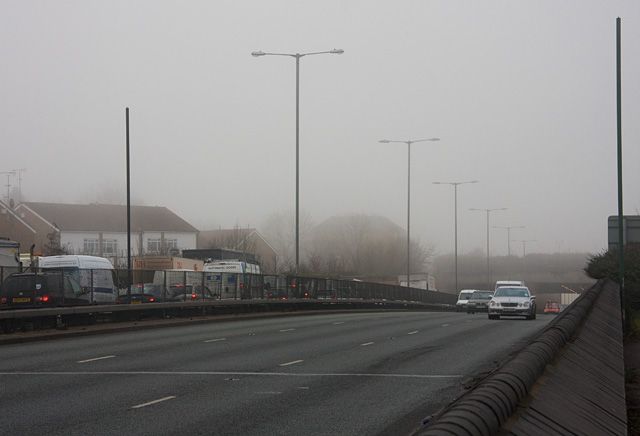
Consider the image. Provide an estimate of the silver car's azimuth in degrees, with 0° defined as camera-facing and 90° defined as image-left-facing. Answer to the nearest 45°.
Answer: approximately 0°

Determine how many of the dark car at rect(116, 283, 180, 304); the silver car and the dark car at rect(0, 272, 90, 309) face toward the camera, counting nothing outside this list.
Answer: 1

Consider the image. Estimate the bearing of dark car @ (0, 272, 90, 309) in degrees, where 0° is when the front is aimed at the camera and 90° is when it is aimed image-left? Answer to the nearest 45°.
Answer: approximately 225°

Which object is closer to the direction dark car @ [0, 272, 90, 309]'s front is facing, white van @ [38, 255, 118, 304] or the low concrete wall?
the white van

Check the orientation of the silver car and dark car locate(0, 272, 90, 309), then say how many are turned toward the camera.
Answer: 1

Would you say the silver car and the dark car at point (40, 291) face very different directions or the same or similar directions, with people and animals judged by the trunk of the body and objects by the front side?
very different directions

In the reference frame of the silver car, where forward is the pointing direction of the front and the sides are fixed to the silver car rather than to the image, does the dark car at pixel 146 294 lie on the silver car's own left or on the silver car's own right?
on the silver car's own right

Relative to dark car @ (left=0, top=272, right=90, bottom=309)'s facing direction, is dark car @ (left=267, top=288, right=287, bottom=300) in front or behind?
in front

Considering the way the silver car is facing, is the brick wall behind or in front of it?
in front

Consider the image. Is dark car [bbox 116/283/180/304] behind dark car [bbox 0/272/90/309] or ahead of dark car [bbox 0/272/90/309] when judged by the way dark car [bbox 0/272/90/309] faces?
ahead
